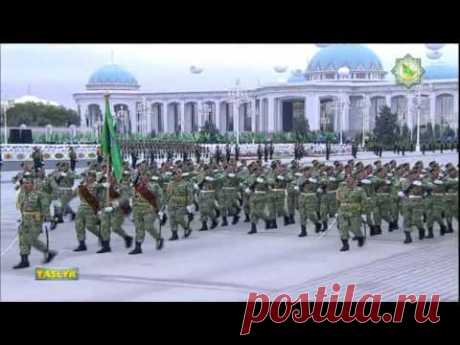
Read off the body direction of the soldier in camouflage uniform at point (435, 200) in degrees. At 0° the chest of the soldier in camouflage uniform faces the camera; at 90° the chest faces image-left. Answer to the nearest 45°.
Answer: approximately 45°

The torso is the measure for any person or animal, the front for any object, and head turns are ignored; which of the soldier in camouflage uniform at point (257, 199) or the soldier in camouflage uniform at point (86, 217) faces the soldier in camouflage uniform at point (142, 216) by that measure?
the soldier in camouflage uniform at point (257, 199)

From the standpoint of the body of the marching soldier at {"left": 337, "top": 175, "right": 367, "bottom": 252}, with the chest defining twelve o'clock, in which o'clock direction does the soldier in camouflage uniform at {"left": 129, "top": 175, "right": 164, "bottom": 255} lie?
The soldier in camouflage uniform is roughly at 1 o'clock from the marching soldier.

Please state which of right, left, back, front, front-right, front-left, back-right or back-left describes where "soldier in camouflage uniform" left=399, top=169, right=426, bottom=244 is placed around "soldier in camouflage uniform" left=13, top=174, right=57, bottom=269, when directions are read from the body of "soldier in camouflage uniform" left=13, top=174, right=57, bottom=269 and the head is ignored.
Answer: back-left

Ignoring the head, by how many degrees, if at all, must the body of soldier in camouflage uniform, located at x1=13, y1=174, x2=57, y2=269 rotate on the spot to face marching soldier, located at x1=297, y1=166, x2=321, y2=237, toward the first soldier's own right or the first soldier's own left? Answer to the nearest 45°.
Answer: approximately 135° to the first soldier's own left

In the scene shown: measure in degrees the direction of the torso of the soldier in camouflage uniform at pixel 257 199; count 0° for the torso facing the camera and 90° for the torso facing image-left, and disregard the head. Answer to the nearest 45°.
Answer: approximately 45°

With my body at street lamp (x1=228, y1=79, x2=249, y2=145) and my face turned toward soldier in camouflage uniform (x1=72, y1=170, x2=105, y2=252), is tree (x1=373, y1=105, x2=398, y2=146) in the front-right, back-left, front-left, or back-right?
back-left

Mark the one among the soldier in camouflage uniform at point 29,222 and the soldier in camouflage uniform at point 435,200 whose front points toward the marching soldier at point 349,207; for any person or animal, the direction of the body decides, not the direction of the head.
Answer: the soldier in camouflage uniform at point 435,200
